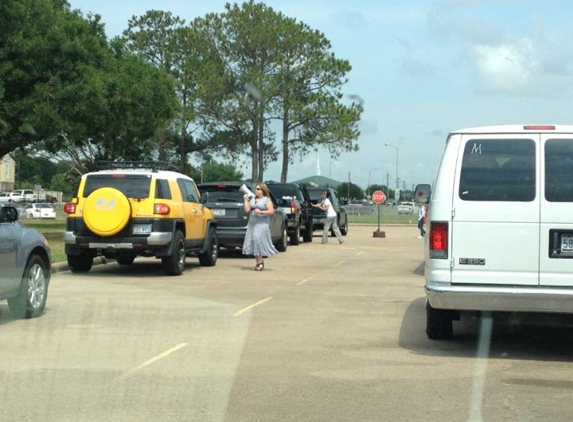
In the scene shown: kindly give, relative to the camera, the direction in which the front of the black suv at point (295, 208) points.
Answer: facing away from the viewer and to the right of the viewer

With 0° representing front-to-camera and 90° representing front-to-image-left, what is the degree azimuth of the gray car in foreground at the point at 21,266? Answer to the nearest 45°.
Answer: approximately 225°

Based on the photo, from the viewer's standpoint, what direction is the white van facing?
away from the camera

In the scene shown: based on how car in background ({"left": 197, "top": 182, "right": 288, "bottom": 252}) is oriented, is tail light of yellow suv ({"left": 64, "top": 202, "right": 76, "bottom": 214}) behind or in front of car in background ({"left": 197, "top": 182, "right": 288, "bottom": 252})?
behind

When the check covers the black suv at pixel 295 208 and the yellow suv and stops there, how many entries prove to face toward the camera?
0

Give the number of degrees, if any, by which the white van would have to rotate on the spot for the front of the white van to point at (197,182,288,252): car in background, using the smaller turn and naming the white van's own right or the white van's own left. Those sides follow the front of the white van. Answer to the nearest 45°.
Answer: approximately 45° to the white van's own left

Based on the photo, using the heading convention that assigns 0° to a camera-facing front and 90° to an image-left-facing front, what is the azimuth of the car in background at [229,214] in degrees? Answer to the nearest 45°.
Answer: approximately 225°

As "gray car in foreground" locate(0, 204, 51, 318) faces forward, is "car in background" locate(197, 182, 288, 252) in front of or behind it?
in front
